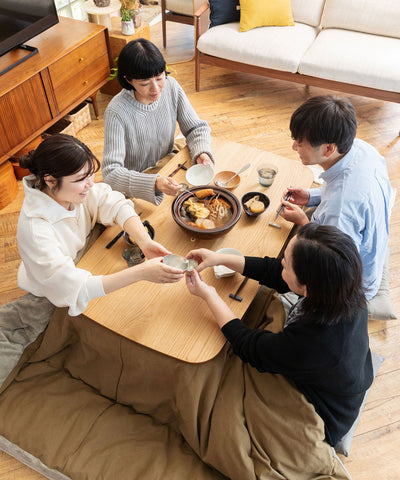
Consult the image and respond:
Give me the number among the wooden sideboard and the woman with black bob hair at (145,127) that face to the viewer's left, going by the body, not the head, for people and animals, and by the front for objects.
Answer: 0

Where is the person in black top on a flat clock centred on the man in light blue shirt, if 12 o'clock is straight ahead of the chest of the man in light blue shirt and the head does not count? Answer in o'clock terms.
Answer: The person in black top is roughly at 9 o'clock from the man in light blue shirt.

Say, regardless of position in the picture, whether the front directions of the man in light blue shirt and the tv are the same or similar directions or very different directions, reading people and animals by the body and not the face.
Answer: very different directions

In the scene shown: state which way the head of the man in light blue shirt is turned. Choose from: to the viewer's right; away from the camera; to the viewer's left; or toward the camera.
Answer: to the viewer's left

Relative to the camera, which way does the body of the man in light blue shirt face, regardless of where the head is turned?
to the viewer's left

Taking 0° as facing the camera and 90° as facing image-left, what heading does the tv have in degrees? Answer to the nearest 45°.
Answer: approximately 315°

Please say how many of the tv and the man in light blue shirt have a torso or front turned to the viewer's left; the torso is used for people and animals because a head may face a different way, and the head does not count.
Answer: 1

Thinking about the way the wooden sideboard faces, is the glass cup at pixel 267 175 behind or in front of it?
in front

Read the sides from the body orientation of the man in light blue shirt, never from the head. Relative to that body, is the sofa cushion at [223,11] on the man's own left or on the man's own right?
on the man's own right

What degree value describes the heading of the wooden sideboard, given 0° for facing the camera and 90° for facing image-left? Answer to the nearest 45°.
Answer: approximately 315°

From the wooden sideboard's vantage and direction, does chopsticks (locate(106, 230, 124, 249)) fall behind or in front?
in front

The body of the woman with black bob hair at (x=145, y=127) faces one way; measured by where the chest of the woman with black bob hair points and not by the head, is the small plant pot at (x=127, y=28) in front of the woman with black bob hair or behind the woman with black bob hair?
behind
